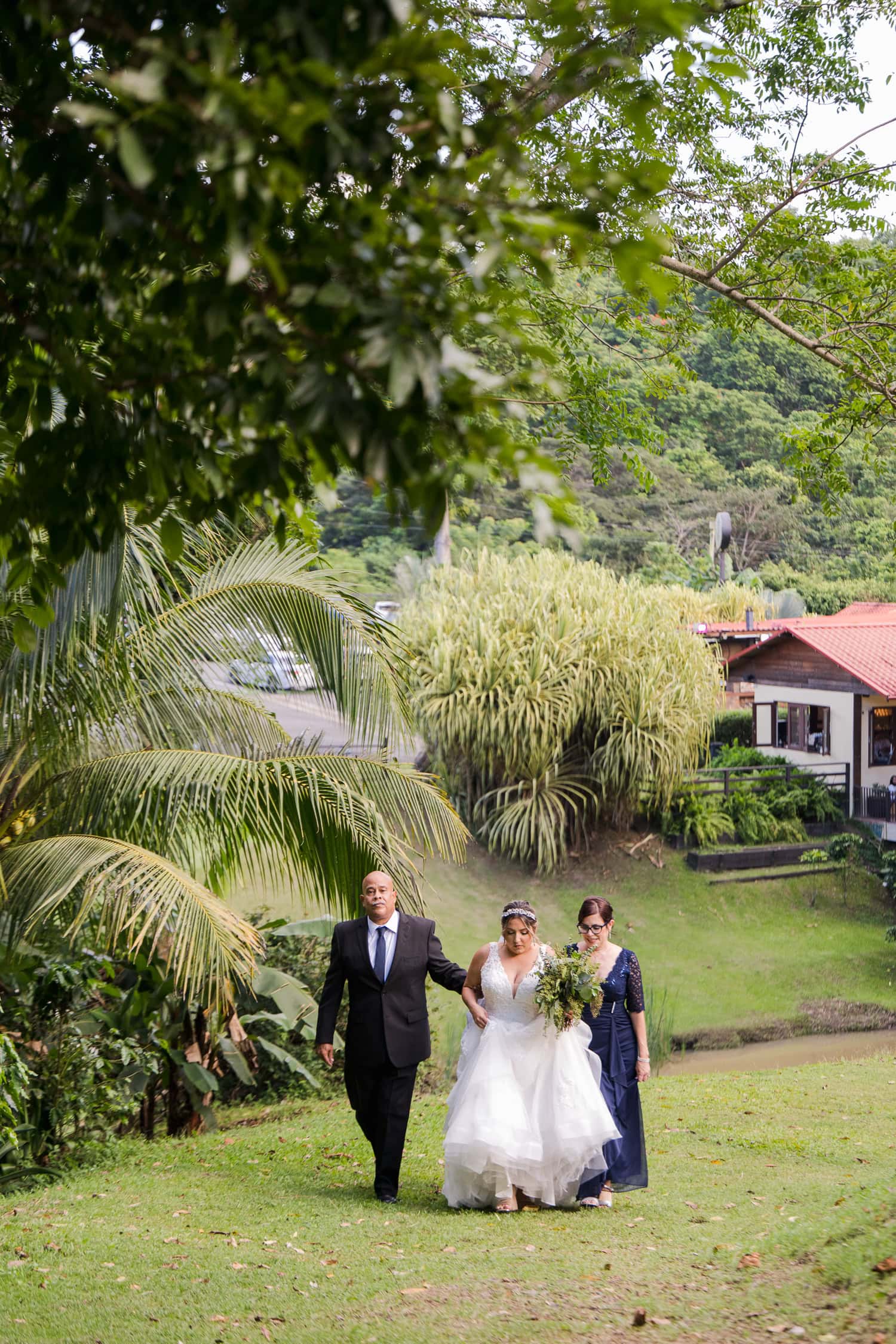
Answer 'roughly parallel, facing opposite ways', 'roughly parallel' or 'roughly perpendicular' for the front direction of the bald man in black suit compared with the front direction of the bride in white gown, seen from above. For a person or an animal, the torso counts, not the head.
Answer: roughly parallel

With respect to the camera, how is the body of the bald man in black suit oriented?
toward the camera

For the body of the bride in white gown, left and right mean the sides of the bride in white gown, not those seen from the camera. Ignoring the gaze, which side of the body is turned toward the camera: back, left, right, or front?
front

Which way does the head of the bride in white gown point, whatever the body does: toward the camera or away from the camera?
toward the camera

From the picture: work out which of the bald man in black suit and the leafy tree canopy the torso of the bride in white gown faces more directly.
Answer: the leafy tree canopy

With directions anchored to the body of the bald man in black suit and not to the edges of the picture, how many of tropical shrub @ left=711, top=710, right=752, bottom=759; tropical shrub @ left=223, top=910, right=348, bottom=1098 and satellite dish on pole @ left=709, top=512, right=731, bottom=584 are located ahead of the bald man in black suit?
0

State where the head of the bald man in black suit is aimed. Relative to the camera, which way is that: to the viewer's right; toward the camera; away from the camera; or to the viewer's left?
toward the camera

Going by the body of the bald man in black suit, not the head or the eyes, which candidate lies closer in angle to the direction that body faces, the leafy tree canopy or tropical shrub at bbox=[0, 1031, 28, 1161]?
the leafy tree canopy

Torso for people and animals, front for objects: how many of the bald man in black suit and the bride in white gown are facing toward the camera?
2

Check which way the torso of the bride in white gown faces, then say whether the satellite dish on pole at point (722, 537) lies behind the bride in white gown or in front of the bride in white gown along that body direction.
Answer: behind

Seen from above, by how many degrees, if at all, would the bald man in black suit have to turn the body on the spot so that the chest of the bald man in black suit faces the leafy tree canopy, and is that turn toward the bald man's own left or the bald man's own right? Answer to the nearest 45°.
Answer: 0° — they already face it

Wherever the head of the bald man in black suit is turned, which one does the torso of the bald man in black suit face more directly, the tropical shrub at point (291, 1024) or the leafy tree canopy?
the leafy tree canopy

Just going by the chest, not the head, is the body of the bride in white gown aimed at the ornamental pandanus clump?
no

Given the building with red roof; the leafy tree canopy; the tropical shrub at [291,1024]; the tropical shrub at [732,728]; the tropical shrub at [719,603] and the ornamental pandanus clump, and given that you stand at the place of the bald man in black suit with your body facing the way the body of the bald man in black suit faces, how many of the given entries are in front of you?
1

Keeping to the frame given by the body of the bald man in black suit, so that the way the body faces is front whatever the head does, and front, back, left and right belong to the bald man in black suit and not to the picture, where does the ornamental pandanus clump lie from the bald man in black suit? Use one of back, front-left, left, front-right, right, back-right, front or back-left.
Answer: back
